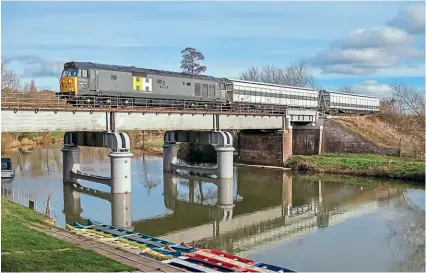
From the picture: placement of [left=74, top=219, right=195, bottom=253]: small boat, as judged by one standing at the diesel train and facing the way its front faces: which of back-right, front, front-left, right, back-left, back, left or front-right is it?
front-left

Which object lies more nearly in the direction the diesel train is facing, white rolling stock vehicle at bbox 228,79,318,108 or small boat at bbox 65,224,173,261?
the small boat

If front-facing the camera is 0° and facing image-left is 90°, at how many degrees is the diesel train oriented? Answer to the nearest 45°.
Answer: approximately 45°

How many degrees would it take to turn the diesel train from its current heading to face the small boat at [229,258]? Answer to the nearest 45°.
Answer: approximately 45° to its left

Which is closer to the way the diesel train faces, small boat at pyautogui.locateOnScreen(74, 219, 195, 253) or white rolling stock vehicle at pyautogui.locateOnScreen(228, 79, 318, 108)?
the small boat

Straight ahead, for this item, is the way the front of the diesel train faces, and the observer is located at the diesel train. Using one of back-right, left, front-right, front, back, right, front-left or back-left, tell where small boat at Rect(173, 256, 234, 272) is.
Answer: front-left

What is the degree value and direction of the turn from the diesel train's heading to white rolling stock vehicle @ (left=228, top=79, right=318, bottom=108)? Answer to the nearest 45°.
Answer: approximately 180°

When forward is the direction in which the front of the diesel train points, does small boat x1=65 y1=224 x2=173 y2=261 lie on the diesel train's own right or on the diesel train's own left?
on the diesel train's own left

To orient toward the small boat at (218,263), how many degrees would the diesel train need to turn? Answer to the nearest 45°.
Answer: approximately 45° to its left
